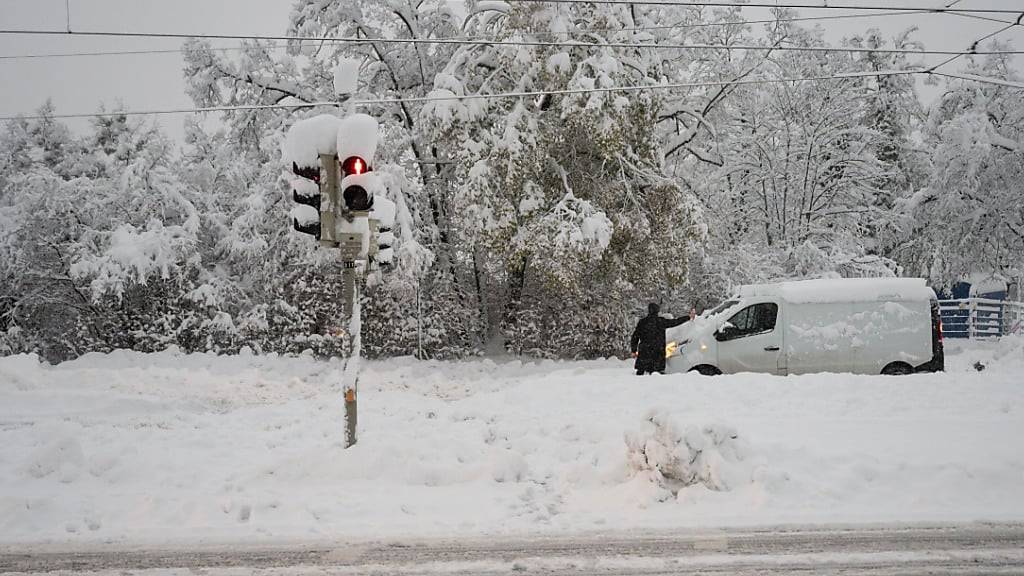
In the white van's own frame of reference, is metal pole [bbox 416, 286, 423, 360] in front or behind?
in front

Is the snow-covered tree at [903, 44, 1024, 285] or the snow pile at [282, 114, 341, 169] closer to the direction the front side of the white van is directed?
the snow pile

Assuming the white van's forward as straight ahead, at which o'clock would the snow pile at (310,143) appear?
The snow pile is roughly at 10 o'clock from the white van.

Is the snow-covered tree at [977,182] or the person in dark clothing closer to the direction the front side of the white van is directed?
the person in dark clothing

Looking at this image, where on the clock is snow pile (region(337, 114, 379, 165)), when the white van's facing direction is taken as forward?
The snow pile is roughly at 10 o'clock from the white van.

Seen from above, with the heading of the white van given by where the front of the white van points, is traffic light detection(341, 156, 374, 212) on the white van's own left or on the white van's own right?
on the white van's own left

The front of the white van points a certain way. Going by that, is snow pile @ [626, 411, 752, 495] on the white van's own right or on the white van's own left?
on the white van's own left

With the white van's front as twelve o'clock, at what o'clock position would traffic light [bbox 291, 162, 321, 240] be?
The traffic light is roughly at 10 o'clock from the white van.

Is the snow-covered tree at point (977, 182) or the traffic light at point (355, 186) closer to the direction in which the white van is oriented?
the traffic light

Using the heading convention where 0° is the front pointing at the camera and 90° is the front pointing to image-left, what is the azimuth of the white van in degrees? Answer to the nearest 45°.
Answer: approximately 90°

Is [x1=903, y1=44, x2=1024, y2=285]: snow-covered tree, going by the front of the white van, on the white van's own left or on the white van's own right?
on the white van's own right

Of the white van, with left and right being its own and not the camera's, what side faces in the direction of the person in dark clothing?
front
